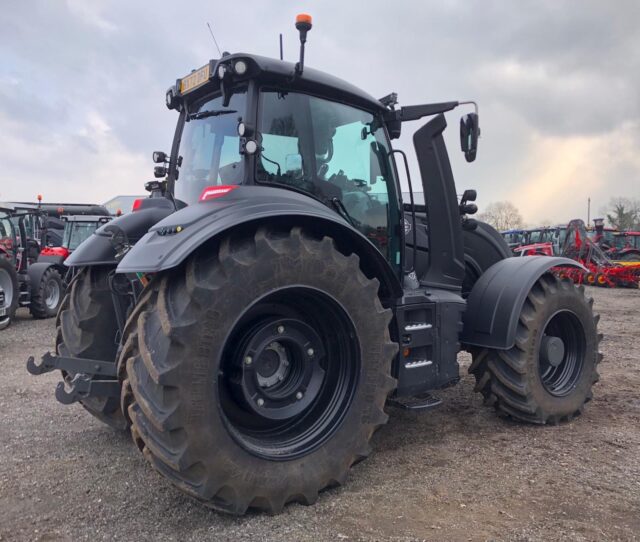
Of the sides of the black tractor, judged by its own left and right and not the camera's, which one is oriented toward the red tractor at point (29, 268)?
left

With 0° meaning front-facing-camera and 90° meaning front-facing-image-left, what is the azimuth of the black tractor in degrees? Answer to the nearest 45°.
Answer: approximately 225°

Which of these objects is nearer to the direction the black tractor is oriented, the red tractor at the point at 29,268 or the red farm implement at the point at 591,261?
the red farm implement

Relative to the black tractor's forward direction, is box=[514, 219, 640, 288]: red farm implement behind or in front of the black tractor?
in front
